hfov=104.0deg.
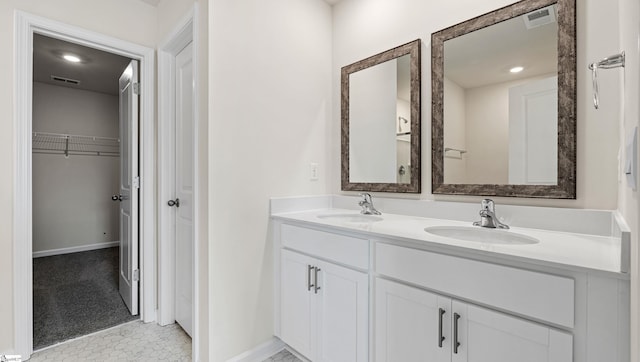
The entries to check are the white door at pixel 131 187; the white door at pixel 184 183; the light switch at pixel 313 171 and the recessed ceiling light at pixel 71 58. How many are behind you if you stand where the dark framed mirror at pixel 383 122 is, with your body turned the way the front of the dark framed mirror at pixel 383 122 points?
0

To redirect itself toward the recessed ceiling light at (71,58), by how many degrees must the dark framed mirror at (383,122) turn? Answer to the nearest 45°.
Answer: approximately 45° to its right

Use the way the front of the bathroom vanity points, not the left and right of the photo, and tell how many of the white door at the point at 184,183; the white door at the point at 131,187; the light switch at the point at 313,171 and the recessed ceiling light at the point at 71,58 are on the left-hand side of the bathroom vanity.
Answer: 0

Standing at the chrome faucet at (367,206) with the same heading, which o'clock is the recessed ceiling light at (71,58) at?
The recessed ceiling light is roughly at 2 o'clock from the chrome faucet.

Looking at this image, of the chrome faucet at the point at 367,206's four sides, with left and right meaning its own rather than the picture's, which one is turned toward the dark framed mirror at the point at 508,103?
left

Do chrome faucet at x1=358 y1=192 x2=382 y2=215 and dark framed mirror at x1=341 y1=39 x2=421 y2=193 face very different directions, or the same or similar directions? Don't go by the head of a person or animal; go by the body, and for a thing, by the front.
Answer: same or similar directions

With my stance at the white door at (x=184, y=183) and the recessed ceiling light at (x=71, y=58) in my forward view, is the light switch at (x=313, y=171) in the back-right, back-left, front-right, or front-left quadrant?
back-right

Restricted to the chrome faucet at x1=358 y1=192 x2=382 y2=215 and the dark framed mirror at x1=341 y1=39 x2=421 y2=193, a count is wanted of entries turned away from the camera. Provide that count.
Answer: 0

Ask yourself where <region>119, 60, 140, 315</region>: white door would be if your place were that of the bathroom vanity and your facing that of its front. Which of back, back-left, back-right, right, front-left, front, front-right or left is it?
front-right

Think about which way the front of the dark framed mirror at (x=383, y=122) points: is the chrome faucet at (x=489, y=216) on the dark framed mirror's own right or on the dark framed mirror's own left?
on the dark framed mirror's own left

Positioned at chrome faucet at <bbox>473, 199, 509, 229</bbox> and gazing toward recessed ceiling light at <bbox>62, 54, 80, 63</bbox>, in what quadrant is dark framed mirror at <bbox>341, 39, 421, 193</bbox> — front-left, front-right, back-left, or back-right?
front-right

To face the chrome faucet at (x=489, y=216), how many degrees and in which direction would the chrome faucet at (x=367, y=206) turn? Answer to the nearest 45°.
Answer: approximately 90° to its left

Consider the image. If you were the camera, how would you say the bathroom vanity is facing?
facing the viewer and to the left of the viewer

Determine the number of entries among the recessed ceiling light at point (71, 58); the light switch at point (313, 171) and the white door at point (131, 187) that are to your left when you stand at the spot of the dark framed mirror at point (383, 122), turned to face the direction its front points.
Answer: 0
